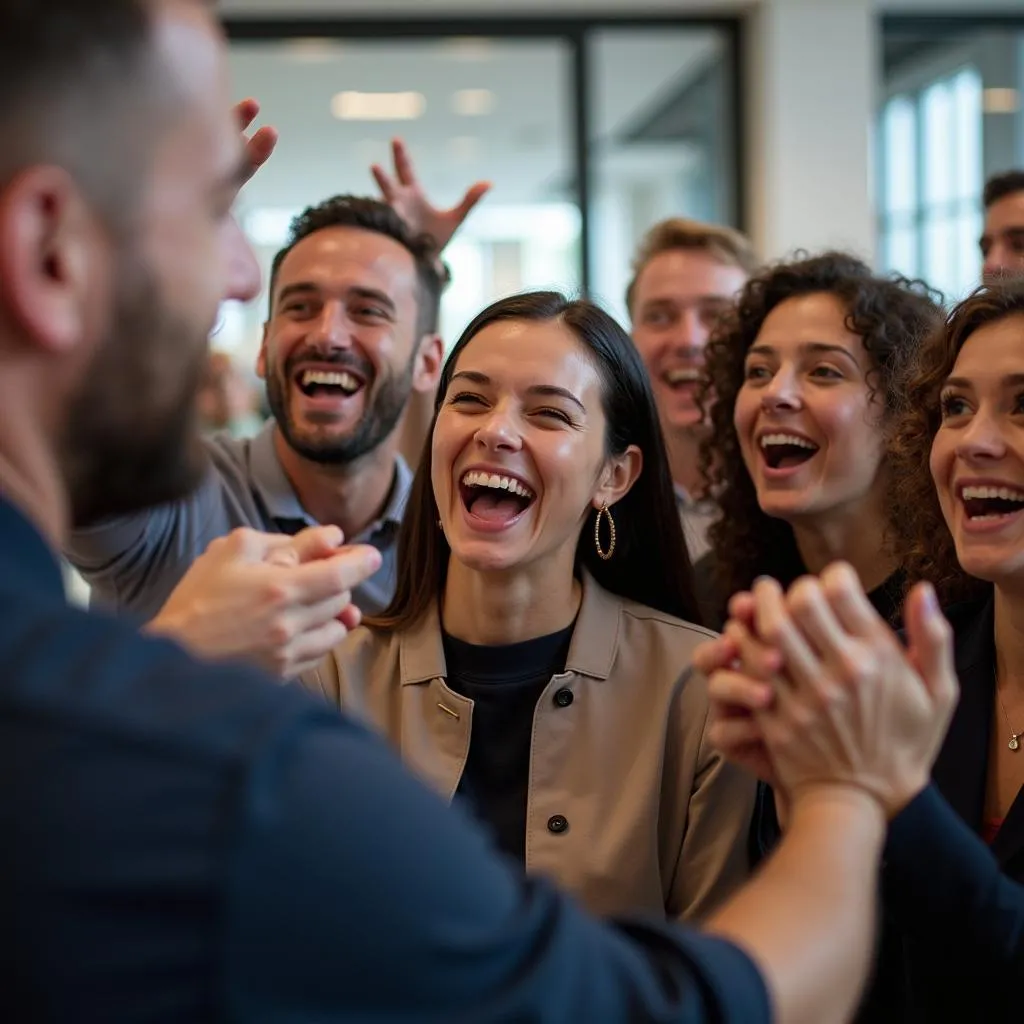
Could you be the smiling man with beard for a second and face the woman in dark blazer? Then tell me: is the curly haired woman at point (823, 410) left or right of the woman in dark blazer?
left

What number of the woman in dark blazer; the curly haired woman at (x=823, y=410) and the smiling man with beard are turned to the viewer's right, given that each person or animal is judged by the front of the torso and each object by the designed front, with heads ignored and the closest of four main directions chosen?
0

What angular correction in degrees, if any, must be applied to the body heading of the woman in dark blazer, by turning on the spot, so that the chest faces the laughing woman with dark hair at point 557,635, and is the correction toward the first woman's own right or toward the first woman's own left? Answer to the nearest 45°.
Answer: approximately 45° to the first woman's own right

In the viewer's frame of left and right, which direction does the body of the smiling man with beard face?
facing the viewer

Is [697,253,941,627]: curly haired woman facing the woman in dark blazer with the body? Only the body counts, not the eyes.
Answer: no

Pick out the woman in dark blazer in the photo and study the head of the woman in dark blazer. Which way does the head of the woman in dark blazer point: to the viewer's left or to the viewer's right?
to the viewer's left

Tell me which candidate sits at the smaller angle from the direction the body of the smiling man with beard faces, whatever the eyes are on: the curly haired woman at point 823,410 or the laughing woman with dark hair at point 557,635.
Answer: the laughing woman with dark hair

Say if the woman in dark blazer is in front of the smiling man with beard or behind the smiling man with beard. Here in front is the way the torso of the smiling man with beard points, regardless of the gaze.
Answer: in front

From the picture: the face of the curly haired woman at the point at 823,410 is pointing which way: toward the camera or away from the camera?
toward the camera

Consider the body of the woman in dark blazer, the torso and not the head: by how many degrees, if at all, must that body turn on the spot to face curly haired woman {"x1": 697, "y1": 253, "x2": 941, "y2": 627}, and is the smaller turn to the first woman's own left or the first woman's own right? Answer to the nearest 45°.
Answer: approximately 135° to the first woman's own right

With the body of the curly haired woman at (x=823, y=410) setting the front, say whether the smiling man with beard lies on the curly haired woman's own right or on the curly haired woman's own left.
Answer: on the curly haired woman's own right

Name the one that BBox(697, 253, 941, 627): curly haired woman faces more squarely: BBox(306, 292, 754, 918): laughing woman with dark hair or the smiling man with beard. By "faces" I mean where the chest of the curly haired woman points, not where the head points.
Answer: the laughing woman with dark hair

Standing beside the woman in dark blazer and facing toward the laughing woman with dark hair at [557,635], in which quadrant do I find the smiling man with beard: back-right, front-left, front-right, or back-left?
front-right

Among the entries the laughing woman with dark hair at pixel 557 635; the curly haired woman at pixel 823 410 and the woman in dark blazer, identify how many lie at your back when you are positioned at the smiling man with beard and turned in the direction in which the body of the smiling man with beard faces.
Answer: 0

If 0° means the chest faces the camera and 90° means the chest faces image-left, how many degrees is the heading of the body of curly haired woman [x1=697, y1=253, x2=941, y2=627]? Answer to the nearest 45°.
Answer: approximately 45°

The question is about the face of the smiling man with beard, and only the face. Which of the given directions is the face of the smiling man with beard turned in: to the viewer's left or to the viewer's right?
to the viewer's left

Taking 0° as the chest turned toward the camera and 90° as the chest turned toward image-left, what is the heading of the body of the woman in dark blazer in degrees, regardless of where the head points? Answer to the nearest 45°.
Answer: approximately 45°

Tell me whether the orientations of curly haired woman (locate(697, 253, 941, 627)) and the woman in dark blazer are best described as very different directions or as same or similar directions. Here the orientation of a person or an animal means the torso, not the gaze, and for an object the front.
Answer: same or similar directions

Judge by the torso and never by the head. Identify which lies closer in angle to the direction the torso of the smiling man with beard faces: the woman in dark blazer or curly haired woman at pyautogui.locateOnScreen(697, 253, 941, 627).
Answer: the woman in dark blazer
